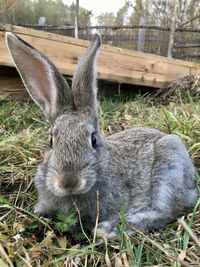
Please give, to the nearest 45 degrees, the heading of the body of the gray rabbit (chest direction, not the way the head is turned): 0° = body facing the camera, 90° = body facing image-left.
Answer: approximately 45°

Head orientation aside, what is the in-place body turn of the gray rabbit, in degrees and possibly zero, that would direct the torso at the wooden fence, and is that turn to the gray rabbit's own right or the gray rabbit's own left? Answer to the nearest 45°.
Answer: approximately 135° to the gray rabbit's own right

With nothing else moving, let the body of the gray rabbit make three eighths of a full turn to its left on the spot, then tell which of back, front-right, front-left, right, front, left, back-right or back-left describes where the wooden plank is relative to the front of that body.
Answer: left

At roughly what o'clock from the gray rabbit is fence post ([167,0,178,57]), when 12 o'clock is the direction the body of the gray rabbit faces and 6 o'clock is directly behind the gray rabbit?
The fence post is roughly at 5 o'clock from the gray rabbit.

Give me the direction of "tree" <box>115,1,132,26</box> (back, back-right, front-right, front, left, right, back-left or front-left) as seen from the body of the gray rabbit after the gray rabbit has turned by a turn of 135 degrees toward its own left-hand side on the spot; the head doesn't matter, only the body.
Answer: left
